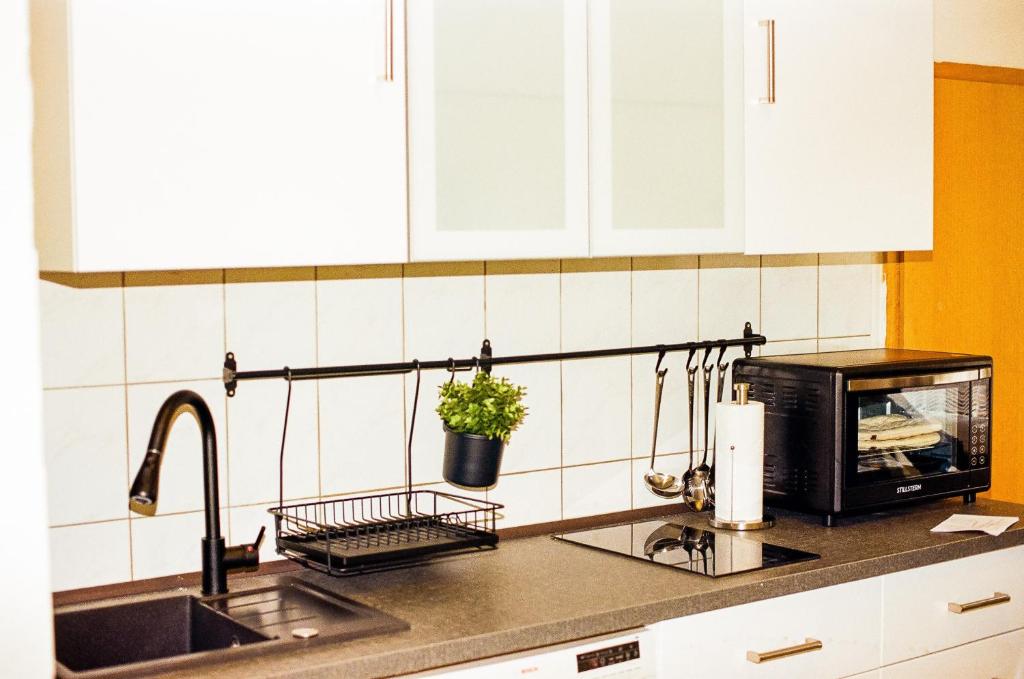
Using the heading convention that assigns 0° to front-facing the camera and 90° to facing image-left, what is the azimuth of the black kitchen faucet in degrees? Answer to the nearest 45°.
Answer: approximately 45°

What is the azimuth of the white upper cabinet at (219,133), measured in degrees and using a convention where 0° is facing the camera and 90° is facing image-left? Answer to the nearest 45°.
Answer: approximately 0°

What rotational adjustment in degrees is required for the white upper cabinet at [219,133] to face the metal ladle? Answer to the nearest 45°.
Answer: approximately 135° to its left

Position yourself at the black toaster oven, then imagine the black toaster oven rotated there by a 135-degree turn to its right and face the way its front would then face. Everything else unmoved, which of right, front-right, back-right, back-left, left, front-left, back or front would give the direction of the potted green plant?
front-left

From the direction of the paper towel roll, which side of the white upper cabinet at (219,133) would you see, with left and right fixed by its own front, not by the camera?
left

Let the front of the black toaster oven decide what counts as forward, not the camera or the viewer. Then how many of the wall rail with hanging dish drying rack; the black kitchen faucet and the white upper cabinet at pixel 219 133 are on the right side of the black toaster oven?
3

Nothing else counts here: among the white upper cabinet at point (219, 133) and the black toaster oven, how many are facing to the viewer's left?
0

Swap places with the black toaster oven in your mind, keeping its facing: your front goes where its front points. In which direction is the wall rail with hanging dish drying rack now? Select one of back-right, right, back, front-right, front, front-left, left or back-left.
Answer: right

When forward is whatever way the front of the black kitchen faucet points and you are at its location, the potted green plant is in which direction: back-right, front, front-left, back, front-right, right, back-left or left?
back-left

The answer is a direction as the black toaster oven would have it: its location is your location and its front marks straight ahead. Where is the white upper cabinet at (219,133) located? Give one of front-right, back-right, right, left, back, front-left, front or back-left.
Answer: right
